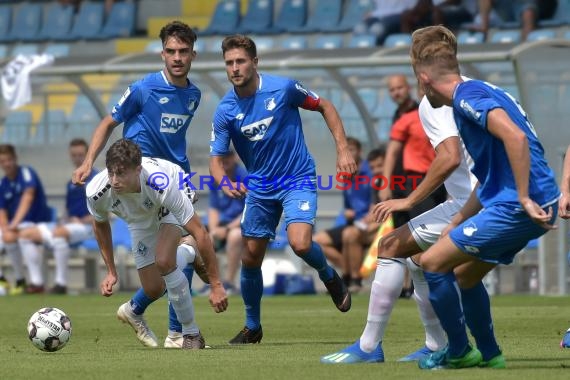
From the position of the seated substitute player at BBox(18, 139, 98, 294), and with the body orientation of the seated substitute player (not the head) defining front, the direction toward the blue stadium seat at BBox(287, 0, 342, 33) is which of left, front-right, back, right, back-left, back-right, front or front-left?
back

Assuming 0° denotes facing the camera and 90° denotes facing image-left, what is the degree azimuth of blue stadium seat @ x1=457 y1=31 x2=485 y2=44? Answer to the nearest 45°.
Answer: approximately 0°

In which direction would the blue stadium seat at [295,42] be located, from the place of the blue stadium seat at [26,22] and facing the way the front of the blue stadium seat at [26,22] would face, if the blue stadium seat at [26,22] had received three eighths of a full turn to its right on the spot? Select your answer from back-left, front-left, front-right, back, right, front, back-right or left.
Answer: back-right

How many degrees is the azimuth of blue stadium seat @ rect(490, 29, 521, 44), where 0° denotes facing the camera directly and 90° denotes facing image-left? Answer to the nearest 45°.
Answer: approximately 0°

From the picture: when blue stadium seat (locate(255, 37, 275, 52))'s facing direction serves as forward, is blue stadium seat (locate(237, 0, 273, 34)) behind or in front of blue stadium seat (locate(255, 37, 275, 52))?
behind

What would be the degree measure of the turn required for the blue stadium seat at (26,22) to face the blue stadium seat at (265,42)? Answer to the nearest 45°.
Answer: approximately 90° to its left

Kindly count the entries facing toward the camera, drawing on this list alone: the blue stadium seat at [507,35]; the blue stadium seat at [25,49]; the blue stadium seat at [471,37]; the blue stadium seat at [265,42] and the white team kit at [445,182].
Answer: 4
